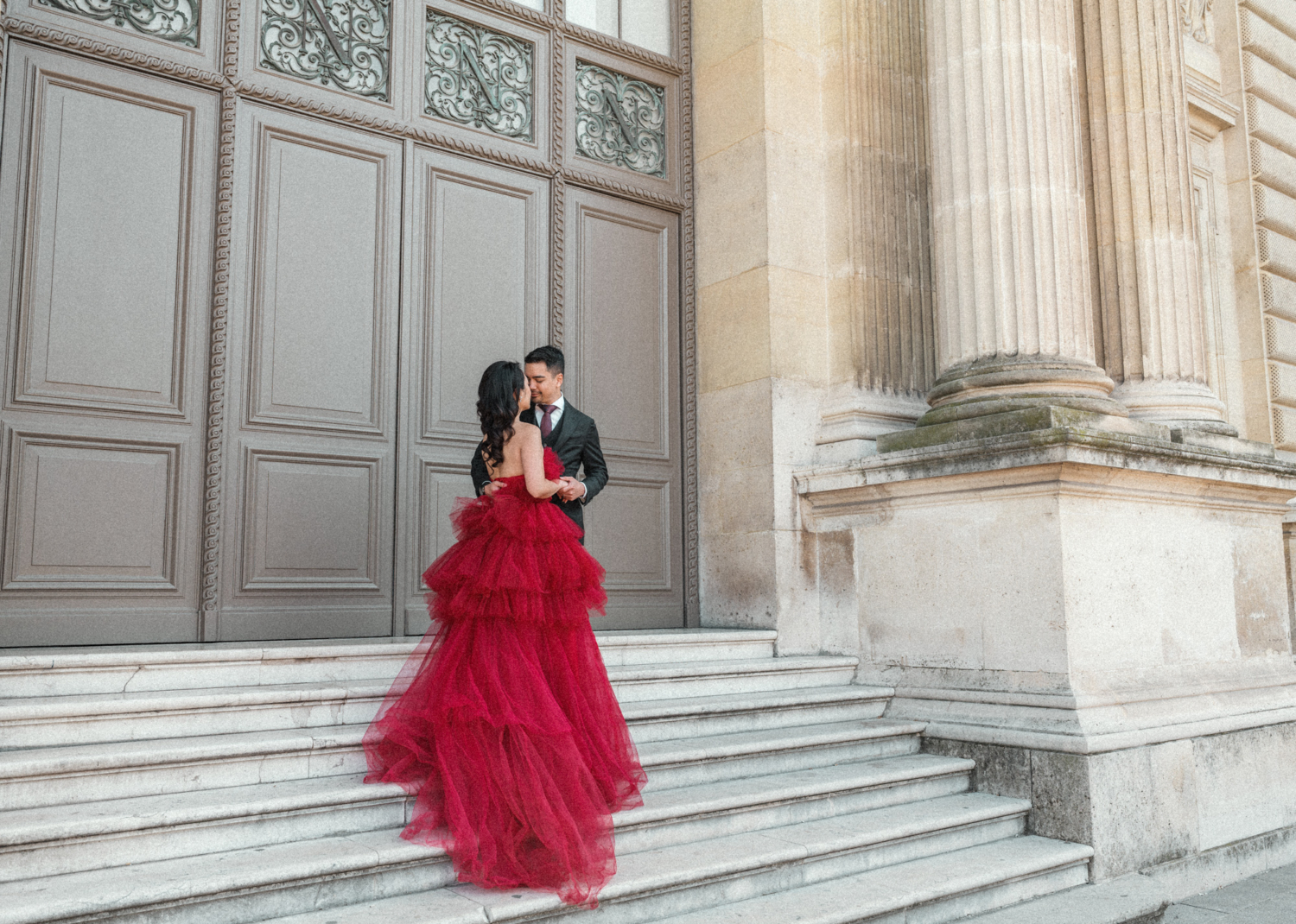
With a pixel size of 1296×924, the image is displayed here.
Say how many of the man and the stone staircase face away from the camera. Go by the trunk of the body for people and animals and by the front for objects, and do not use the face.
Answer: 0

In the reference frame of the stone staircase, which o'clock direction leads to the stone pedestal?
The stone pedestal is roughly at 10 o'clock from the stone staircase.

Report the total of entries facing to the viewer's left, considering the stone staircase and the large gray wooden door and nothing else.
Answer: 0

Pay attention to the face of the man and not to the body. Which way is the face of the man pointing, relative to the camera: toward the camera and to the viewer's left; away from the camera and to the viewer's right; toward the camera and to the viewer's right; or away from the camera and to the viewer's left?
toward the camera and to the viewer's left

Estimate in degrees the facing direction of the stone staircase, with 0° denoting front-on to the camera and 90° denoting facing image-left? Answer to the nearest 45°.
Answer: approximately 315°

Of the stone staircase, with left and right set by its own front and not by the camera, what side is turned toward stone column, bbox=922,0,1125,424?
left

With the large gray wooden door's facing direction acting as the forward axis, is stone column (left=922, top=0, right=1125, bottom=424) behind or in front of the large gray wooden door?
in front

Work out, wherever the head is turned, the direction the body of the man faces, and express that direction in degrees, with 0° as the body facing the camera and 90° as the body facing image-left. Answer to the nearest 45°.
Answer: approximately 45°
